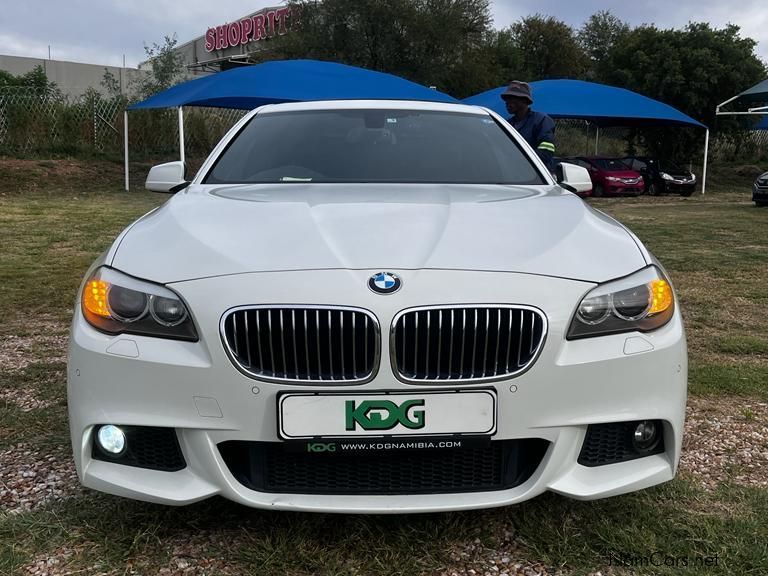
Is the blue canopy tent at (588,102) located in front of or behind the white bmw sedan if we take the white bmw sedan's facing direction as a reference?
behind

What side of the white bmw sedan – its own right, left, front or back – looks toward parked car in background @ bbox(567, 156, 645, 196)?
back

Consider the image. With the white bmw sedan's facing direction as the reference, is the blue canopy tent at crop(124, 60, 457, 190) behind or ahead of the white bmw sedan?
behind

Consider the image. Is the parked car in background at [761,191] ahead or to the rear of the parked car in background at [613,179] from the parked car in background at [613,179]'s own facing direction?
ahead

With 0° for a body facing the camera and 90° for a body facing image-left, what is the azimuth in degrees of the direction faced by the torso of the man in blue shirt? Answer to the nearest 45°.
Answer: approximately 45°

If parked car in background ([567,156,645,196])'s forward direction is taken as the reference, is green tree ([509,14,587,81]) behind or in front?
behind

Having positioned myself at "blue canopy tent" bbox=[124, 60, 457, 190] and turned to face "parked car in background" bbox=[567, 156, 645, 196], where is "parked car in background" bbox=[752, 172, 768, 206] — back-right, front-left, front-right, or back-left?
front-right

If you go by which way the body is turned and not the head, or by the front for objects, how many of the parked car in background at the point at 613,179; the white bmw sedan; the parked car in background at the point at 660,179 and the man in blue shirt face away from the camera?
0

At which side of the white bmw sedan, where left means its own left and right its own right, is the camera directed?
front

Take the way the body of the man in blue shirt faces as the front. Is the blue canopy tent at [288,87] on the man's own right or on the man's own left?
on the man's own right

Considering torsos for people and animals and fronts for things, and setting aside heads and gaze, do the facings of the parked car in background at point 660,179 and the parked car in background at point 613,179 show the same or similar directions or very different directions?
same or similar directions
